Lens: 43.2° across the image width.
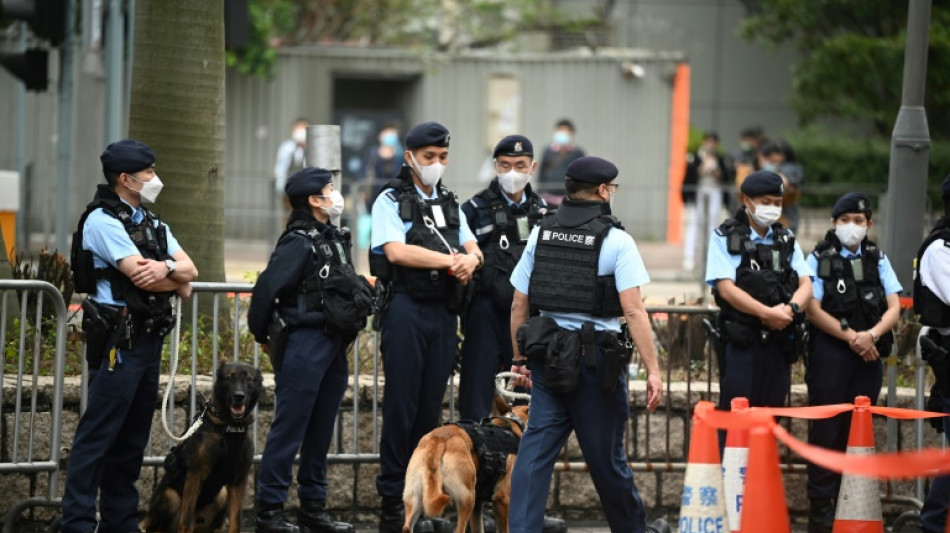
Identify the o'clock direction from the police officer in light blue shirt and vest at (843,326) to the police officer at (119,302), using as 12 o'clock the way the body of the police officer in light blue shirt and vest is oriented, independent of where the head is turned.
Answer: The police officer is roughly at 2 o'clock from the police officer in light blue shirt and vest.

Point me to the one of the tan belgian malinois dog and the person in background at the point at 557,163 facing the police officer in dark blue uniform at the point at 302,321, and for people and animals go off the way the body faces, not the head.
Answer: the person in background

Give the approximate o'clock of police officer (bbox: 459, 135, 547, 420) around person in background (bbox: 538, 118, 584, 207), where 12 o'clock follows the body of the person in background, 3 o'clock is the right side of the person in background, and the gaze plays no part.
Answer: The police officer is roughly at 12 o'clock from the person in background.

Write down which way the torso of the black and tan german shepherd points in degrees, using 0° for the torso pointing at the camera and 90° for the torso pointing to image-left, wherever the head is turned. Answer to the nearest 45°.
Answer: approximately 315°

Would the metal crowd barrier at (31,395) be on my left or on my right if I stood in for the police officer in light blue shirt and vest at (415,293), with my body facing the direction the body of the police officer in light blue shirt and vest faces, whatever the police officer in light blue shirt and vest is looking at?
on my right

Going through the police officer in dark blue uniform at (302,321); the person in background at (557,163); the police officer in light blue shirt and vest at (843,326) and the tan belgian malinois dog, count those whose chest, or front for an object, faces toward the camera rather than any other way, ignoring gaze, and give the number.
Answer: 2
